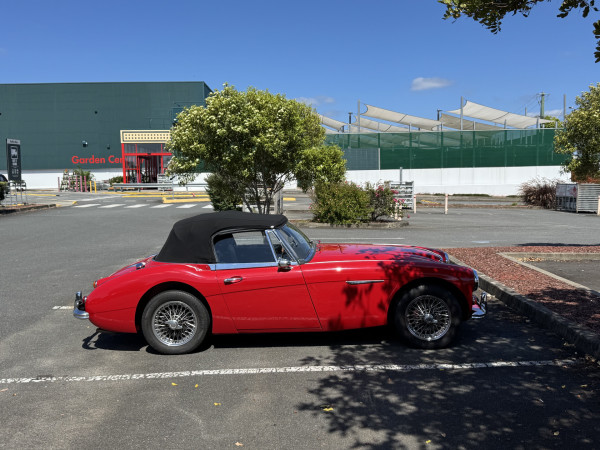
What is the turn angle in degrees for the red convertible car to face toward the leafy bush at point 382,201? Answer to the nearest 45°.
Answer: approximately 90° to its left

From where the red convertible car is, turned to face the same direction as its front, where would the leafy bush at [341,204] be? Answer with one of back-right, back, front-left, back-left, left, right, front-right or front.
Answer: left

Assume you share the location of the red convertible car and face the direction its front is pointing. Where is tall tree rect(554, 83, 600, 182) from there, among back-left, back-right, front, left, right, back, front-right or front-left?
front-left

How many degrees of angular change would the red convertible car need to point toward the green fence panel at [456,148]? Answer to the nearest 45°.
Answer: approximately 90° to its left

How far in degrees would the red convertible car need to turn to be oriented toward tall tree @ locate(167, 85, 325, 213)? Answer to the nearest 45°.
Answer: approximately 90° to its left

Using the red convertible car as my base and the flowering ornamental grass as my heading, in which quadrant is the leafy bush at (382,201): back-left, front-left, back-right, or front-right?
front-left
